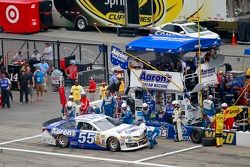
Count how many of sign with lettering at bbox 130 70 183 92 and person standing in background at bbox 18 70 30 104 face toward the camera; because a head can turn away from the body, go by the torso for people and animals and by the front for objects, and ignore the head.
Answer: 2

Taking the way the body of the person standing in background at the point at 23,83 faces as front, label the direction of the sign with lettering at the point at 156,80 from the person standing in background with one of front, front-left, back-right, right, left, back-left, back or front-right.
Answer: front-left

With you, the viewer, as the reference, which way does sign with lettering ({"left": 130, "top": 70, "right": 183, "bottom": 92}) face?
facing the viewer

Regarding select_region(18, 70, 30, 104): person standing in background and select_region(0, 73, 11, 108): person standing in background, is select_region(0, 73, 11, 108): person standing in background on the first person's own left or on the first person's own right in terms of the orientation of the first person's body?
on the first person's own right

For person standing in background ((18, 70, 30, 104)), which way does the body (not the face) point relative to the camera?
toward the camera

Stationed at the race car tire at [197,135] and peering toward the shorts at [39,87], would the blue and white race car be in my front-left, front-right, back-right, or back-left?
front-left
